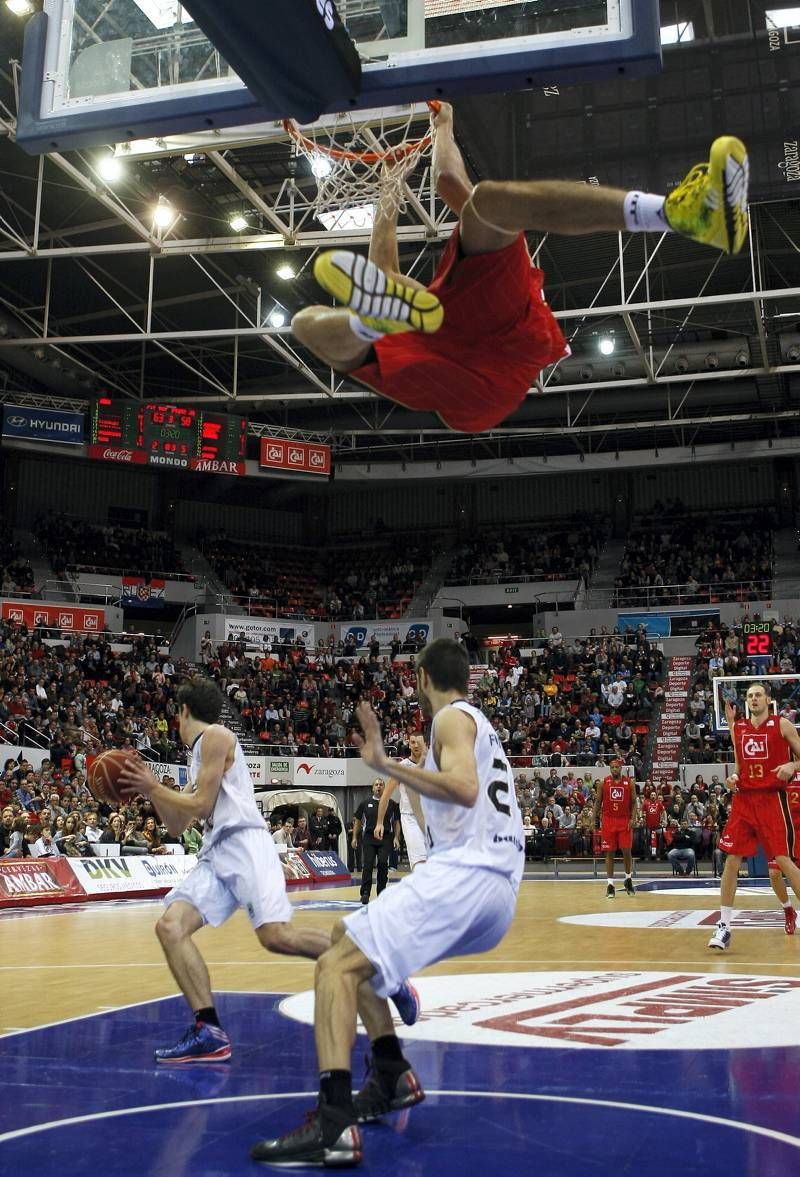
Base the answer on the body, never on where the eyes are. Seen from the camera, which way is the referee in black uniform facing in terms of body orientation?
toward the camera

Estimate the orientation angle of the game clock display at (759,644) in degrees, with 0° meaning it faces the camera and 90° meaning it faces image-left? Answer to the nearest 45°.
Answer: approximately 0°

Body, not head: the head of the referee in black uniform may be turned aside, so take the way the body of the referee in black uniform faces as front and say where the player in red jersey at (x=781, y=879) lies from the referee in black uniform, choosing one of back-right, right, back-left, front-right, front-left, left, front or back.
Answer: front-left

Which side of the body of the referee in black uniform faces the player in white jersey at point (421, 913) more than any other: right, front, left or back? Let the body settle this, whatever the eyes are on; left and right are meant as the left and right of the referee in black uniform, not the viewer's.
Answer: front

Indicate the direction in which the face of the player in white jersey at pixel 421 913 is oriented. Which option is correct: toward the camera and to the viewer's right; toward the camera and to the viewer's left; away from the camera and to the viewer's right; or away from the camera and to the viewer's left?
away from the camera and to the viewer's left

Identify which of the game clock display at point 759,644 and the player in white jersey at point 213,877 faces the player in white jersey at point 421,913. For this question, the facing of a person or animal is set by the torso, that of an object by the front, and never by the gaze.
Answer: the game clock display

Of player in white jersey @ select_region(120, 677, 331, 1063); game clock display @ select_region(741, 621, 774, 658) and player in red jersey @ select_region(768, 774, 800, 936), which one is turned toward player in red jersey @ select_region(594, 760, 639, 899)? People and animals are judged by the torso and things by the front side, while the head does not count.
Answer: the game clock display

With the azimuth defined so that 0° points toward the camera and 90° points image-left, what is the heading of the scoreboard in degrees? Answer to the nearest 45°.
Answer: approximately 0°

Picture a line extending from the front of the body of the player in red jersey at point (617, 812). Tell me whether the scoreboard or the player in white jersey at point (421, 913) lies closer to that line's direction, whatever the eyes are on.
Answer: the player in white jersey

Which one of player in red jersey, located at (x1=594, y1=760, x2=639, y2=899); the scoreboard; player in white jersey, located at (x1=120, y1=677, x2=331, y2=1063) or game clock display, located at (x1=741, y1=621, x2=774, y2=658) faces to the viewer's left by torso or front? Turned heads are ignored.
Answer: the player in white jersey

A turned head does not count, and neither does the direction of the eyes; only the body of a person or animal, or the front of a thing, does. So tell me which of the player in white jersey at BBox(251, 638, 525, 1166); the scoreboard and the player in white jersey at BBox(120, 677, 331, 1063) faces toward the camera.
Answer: the scoreboard
